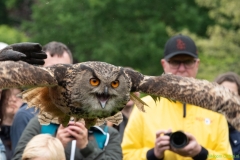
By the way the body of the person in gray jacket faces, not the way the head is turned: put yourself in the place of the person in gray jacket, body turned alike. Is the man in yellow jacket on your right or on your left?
on your left

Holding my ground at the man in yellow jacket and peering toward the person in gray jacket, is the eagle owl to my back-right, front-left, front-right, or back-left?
front-left

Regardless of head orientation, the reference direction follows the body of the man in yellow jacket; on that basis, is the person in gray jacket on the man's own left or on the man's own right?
on the man's own right

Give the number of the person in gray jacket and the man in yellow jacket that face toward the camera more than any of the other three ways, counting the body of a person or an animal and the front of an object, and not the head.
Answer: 2

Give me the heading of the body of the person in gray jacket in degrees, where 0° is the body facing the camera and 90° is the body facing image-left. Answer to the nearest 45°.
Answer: approximately 0°

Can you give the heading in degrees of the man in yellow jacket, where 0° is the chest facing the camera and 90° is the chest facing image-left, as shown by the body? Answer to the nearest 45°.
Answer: approximately 0°
